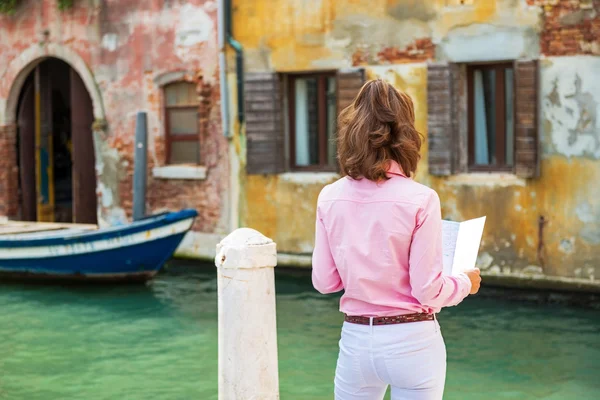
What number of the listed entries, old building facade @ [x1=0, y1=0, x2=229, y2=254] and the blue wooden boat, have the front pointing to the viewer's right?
1

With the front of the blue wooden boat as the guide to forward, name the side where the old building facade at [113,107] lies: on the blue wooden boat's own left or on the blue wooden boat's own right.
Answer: on the blue wooden boat's own left

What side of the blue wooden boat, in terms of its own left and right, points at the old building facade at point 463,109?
front

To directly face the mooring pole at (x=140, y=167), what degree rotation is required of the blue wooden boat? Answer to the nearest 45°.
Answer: approximately 90° to its left

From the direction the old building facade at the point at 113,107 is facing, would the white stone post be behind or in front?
in front

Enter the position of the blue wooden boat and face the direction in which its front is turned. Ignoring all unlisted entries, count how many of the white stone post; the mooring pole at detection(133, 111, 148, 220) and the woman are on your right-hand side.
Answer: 2

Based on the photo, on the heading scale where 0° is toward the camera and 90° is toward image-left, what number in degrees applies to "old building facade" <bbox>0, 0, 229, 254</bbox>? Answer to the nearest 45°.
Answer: approximately 0°

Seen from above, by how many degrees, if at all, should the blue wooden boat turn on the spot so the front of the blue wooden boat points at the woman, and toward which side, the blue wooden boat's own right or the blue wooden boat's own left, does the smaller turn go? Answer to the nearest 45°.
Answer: approximately 90° to the blue wooden boat's own right

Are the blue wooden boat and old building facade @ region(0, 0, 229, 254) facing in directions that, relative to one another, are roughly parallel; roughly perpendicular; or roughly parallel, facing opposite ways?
roughly perpendicular

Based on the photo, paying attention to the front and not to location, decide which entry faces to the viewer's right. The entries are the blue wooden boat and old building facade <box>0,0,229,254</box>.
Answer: the blue wooden boat

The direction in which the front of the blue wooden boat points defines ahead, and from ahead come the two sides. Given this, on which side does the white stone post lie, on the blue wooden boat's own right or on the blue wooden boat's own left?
on the blue wooden boat's own right

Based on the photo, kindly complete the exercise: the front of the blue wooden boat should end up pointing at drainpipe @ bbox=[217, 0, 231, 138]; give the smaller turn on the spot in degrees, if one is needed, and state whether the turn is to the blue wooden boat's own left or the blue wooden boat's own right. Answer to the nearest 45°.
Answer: approximately 45° to the blue wooden boat's own left

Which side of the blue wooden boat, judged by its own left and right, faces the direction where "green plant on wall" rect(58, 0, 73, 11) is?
left

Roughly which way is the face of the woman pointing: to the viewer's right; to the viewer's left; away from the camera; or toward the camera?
away from the camera

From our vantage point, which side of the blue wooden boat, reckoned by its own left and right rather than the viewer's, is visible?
right
